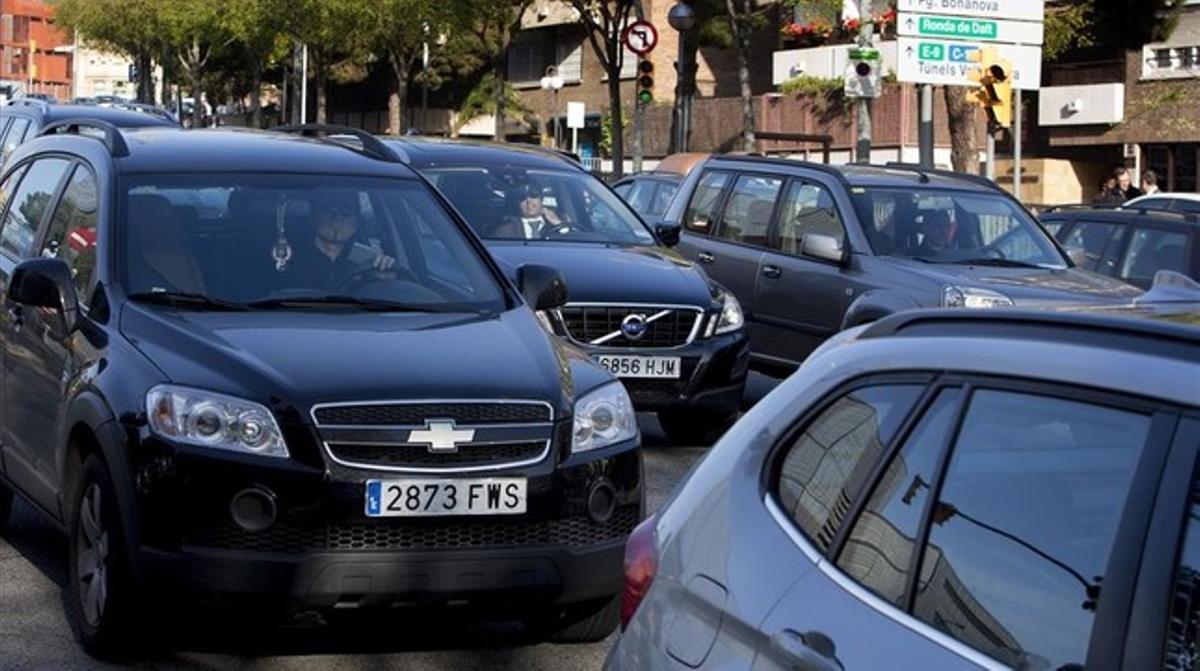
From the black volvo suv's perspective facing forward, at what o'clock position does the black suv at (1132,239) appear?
The black suv is roughly at 9 o'clock from the black volvo suv.

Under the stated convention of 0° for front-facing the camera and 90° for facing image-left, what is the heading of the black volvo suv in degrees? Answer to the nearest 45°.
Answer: approximately 315°

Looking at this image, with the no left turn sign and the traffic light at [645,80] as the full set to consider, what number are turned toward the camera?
2

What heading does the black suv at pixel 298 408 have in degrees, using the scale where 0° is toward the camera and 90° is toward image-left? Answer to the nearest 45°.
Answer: approximately 315°

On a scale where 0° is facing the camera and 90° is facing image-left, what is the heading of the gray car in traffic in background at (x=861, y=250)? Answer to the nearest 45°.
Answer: approximately 315°

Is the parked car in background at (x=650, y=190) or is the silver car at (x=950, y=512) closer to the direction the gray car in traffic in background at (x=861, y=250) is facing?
the silver car

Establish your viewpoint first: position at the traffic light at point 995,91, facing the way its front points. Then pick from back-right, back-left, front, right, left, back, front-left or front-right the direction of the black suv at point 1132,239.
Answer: left

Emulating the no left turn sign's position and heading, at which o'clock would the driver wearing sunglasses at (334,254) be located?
The driver wearing sunglasses is roughly at 12 o'clock from the no left turn sign.

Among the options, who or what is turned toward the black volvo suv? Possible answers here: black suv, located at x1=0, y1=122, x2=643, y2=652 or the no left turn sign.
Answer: the no left turn sign
